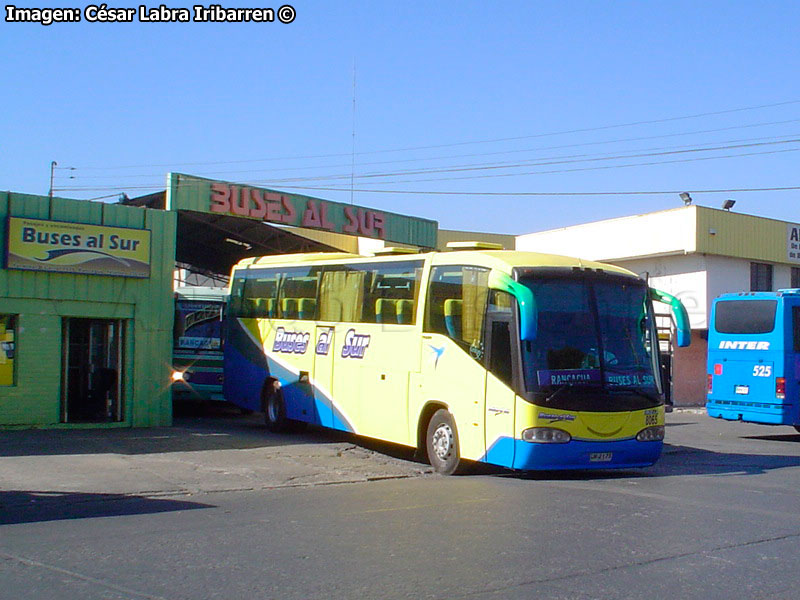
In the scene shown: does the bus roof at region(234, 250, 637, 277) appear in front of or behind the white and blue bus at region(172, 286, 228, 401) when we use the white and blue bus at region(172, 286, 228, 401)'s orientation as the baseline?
in front

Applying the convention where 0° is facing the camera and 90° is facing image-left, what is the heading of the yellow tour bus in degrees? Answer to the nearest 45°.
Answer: approximately 315°

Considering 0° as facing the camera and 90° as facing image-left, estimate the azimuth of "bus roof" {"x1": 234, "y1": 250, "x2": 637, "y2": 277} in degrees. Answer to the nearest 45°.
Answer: approximately 315°

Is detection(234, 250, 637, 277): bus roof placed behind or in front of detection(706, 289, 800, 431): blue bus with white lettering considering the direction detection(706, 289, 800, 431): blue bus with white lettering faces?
behind

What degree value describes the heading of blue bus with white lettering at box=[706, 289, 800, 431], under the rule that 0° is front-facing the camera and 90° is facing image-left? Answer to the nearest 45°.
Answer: approximately 225°

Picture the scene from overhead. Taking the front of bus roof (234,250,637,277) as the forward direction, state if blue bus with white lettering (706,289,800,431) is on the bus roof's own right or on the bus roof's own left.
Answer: on the bus roof's own left

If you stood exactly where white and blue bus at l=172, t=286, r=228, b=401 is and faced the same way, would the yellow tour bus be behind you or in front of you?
in front

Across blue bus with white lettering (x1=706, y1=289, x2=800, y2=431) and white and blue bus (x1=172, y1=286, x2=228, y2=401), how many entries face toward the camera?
1

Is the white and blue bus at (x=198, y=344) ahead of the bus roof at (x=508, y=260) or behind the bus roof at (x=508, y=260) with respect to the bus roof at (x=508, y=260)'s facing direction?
behind

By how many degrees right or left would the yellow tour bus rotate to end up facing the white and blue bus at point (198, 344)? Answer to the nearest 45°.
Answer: approximately 180°
